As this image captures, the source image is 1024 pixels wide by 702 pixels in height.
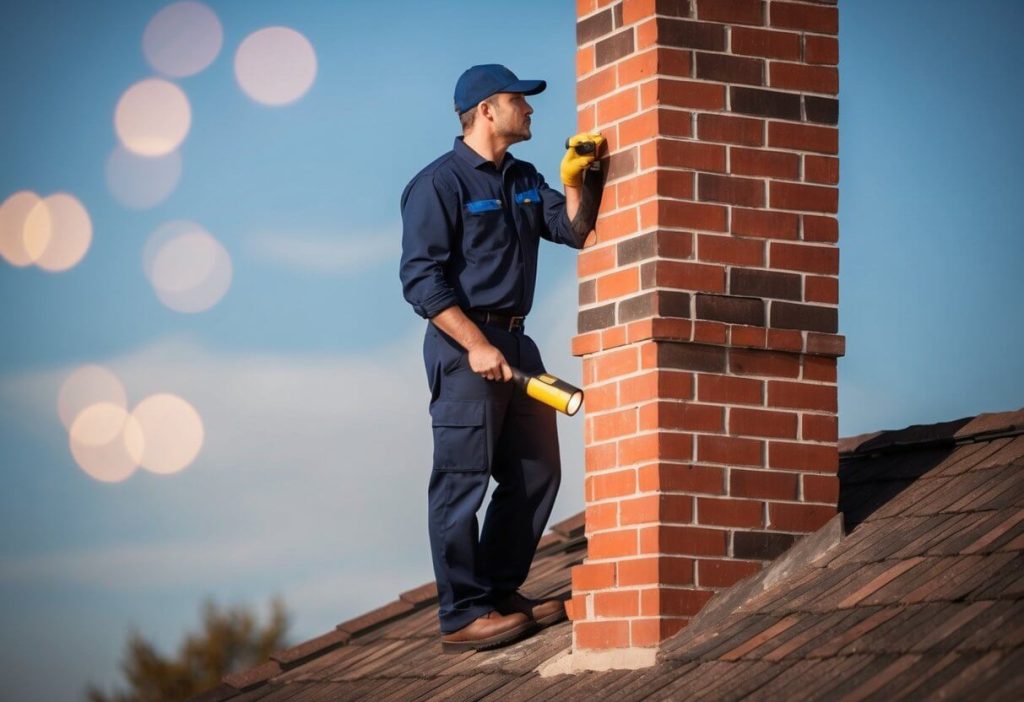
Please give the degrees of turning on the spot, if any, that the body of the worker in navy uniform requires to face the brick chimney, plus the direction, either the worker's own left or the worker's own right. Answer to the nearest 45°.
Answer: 0° — they already face it

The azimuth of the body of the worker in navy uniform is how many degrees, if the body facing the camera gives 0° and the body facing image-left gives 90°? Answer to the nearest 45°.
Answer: approximately 315°

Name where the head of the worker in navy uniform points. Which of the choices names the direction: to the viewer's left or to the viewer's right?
to the viewer's right
